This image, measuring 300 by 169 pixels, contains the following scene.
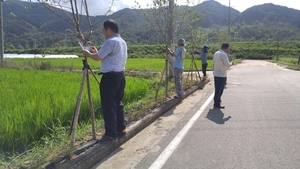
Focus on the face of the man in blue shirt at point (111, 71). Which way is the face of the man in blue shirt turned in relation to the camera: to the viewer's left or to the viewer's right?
to the viewer's left

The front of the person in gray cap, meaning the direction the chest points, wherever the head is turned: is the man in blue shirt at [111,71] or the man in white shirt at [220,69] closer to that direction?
the man in blue shirt

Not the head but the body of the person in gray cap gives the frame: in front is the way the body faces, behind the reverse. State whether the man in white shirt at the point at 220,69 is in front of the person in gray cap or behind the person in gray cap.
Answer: behind

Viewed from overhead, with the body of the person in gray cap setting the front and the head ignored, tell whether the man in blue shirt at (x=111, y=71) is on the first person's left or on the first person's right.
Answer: on the first person's left

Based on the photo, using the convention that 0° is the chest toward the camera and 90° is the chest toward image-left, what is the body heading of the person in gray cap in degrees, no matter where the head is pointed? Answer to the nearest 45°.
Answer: approximately 90°

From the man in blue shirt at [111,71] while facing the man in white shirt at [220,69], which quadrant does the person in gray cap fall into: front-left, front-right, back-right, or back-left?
front-left
